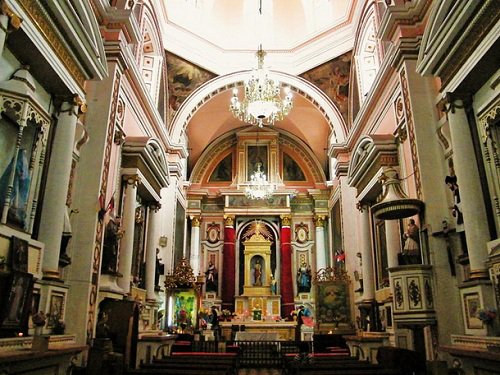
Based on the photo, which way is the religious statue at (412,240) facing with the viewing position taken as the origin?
facing the viewer and to the left of the viewer

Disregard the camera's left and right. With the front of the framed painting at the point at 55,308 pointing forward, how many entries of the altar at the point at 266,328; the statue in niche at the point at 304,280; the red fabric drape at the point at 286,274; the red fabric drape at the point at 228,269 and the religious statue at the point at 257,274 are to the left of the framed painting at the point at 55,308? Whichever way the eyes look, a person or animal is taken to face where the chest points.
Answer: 5

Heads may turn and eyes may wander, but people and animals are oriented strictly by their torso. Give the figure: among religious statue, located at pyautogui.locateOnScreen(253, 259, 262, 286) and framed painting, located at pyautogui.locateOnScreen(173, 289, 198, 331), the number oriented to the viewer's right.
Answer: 0

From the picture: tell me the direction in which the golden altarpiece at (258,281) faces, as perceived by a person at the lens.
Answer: facing the viewer

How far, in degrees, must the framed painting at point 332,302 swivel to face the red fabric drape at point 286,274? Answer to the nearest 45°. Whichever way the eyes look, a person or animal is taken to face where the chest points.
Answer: approximately 180°

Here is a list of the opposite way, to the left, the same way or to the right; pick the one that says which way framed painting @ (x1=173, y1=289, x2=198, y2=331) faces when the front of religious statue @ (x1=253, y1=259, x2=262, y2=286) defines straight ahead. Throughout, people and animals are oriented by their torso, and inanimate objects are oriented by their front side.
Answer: the same way

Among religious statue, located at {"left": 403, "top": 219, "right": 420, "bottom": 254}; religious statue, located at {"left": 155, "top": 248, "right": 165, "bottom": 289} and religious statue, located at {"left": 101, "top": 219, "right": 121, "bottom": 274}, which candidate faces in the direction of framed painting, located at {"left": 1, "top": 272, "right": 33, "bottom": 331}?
religious statue, located at {"left": 403, "top": 219, "right": 420, "bottom": 254}

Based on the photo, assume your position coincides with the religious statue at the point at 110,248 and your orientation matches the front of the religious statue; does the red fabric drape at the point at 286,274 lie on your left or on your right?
on your left

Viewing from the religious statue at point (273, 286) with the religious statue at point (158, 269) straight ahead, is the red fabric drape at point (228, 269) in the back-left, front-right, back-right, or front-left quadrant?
front-right

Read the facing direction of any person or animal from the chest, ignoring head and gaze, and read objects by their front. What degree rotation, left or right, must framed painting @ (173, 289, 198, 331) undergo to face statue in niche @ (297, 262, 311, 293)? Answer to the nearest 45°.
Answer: approximately 135° to its left

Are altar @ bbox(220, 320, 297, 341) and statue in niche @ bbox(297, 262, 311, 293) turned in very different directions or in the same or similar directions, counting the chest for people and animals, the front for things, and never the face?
same or similar directions

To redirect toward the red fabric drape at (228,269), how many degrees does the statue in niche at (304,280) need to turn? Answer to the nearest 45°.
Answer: approximately 90° to its right

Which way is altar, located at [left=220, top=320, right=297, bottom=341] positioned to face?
toward the camera

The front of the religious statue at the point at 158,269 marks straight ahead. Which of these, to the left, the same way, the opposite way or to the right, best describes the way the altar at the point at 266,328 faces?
to the right

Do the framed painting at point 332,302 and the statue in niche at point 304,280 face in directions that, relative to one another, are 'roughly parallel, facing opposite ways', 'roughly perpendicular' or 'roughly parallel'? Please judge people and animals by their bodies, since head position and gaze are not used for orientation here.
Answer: roughly parallel

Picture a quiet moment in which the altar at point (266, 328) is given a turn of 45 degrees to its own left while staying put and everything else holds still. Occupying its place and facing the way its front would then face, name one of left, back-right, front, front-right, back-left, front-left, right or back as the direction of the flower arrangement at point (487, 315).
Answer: front-right
